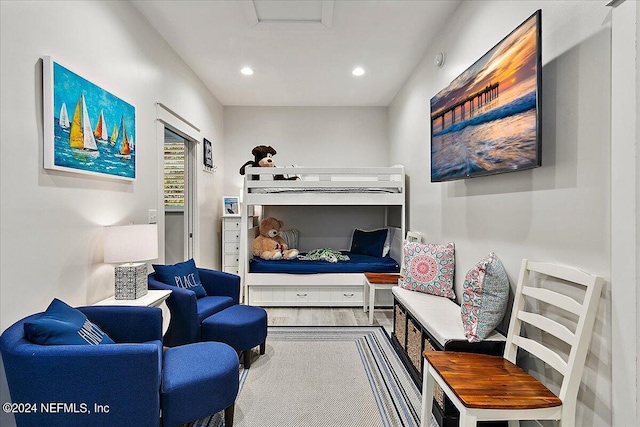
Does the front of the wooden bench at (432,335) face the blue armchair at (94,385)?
yes

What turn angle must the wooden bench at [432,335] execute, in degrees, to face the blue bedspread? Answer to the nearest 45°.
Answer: approximately 90° to its right

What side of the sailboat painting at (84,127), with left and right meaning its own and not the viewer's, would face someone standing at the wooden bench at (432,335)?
front

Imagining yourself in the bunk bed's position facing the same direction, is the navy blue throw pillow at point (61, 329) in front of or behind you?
in front

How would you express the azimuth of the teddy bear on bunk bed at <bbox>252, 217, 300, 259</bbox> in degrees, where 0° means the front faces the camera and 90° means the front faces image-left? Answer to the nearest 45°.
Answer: approximately 315°

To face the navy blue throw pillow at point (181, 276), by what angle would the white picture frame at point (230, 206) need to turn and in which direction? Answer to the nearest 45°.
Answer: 0° — it already faces it

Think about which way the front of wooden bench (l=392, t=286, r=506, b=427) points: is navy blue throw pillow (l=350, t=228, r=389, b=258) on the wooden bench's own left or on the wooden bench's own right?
on the wooden bench's own right

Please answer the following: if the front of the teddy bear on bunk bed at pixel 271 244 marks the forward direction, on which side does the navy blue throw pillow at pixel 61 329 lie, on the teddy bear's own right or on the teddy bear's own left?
on the teddy bear's own right

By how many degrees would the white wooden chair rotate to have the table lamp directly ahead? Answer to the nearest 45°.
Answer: approximately 45° to its right

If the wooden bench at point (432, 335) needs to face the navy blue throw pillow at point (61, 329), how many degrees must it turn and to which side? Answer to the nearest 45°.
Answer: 0° — it already faces it

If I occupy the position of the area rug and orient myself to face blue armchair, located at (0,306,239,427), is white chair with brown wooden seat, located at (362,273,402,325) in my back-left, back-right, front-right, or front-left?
back-right
